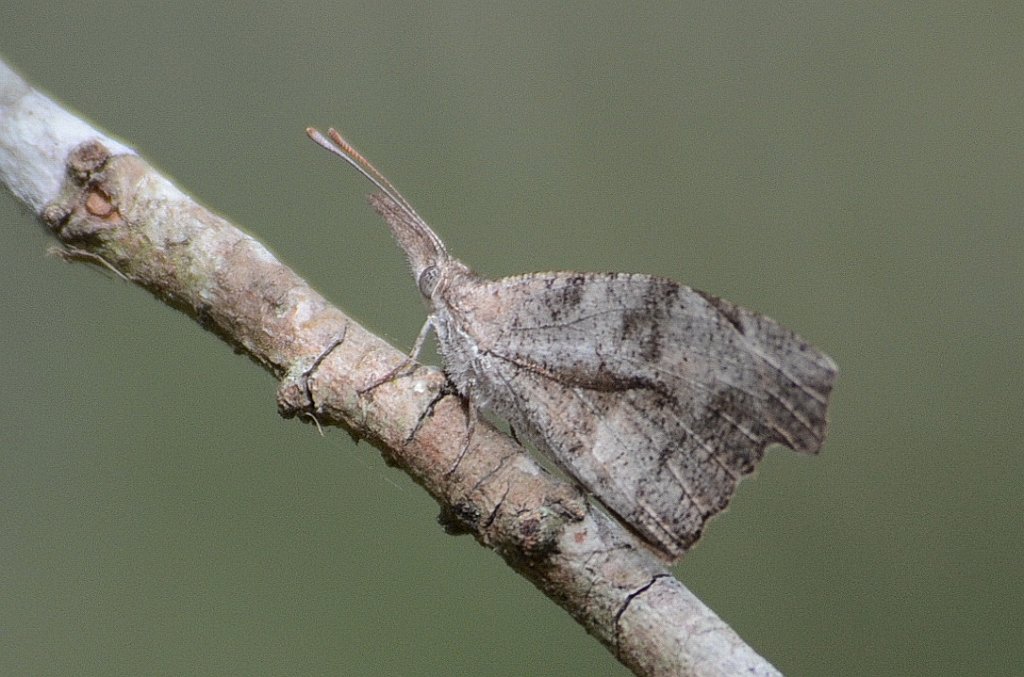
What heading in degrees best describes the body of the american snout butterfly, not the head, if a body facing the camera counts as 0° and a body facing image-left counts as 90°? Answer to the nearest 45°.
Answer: approximately 90°
